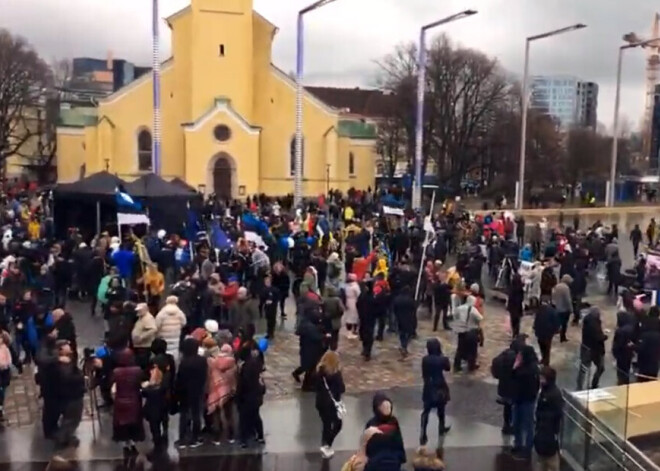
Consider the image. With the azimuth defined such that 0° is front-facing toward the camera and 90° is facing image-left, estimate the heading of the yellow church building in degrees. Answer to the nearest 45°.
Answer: approximately 0°

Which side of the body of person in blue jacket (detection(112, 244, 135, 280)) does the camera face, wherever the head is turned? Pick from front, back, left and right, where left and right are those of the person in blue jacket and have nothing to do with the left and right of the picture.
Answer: back

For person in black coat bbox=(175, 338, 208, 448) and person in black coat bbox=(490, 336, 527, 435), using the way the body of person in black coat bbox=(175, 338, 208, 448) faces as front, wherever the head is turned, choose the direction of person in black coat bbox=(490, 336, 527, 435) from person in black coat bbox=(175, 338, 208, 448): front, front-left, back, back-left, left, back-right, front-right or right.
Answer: right

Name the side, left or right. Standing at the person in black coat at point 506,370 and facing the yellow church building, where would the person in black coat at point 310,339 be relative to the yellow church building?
left

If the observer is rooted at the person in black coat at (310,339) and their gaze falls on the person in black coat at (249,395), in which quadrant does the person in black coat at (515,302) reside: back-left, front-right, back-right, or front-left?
back-left

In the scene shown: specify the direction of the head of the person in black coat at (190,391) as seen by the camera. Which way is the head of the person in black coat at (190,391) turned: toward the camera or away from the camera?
away from the camera

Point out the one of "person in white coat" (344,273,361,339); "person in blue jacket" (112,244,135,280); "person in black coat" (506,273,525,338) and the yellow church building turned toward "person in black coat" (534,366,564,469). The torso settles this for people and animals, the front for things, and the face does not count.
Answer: the yellow church building

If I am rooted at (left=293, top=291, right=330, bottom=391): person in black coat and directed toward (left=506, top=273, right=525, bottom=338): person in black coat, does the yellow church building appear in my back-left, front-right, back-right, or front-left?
front-left

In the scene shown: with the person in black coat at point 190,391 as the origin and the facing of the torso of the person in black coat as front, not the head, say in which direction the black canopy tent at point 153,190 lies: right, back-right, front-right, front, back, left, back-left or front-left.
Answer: front

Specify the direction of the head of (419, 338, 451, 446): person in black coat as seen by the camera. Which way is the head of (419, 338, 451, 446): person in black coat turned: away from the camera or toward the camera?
away from the camera

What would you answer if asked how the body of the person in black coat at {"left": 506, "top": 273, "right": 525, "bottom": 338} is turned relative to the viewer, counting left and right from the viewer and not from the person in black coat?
facing away from the viewer

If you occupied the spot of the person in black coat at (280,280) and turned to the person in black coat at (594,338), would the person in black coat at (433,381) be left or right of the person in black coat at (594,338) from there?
right
